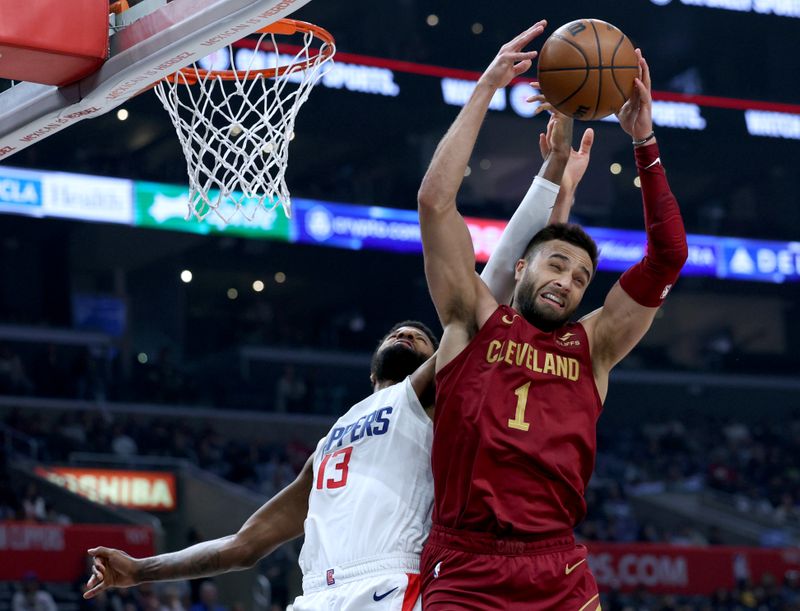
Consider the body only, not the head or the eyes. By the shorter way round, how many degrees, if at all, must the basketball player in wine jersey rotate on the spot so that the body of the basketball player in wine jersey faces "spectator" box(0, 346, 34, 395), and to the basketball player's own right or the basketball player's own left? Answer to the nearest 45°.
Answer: approximately 135° to the basketball player's own right

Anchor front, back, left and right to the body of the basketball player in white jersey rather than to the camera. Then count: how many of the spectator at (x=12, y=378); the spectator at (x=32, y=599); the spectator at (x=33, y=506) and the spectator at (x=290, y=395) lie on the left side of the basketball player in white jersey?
0

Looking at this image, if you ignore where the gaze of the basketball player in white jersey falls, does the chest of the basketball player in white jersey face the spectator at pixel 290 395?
no

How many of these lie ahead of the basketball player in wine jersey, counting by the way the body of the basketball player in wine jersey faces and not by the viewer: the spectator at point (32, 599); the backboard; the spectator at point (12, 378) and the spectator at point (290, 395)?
0

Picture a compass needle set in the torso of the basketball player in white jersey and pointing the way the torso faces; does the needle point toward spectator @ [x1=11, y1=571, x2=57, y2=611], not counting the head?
no

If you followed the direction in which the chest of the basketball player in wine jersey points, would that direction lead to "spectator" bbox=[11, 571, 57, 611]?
no

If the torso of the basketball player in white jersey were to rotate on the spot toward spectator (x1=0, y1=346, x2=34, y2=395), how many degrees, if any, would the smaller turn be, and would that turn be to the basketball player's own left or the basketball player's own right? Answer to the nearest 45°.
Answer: approximately 135° to the basketball player's own right

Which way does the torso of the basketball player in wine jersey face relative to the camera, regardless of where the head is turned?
toward the camera

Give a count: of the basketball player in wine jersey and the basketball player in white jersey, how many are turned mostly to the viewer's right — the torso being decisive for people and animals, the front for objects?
0

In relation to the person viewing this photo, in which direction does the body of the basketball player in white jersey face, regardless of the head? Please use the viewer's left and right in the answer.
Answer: facing the viewer and to the left of the viewer

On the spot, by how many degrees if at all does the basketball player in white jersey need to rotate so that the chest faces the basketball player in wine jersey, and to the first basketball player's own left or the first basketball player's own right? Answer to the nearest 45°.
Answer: approximately 90° to the first basketball player's own left
